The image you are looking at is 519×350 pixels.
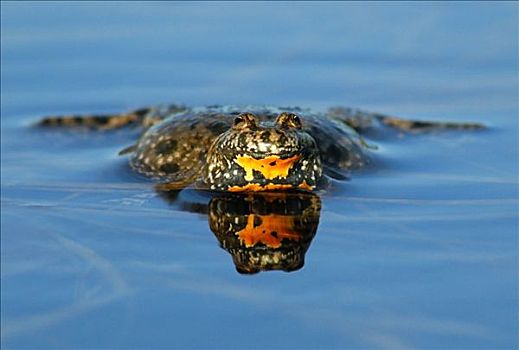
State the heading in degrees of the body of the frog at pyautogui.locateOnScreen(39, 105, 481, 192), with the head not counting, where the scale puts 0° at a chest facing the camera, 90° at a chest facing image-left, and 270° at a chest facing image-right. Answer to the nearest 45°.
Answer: approximately 0°
